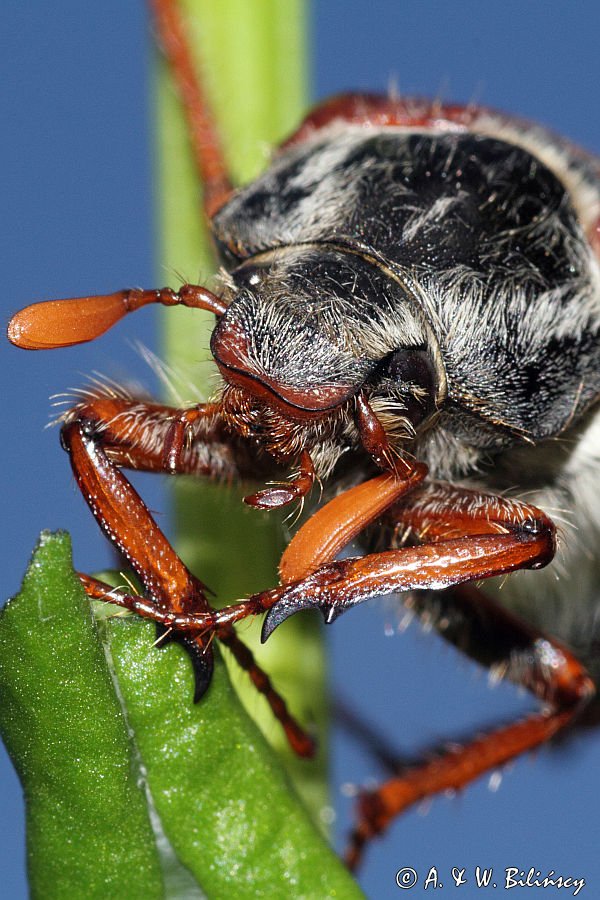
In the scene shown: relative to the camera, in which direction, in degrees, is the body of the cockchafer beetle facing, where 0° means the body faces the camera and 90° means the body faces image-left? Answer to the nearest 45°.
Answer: approximately 45°
